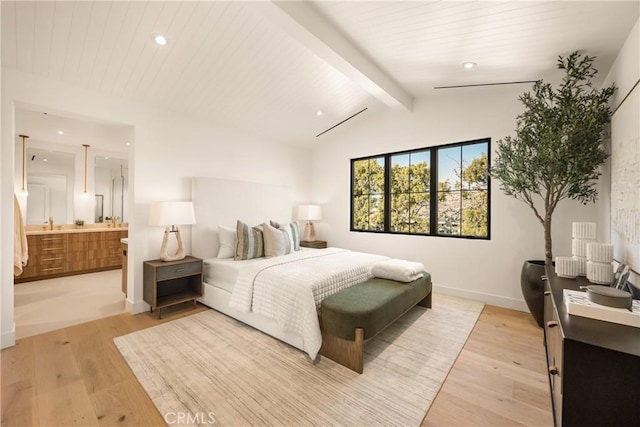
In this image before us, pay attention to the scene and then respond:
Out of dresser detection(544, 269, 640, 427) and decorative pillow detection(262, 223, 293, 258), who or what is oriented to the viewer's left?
the dresser

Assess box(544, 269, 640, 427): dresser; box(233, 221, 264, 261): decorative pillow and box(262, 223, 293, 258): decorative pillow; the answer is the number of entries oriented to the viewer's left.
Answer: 1

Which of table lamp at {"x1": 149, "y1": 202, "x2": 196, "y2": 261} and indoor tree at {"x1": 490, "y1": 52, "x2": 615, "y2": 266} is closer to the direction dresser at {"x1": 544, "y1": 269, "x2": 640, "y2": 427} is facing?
the table lamp

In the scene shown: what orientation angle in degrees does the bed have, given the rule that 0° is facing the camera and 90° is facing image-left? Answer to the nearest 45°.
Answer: approximately 315°

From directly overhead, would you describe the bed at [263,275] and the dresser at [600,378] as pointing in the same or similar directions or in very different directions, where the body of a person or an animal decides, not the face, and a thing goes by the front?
very different directions

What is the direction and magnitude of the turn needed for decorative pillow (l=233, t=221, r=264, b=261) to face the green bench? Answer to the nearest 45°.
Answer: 0° — it already faces it

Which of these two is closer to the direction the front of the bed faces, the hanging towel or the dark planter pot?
the dark planter pot

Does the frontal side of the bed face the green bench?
yes

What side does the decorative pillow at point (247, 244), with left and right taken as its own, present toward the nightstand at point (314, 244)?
left

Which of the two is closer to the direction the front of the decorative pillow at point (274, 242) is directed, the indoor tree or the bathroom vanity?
the indoor tree

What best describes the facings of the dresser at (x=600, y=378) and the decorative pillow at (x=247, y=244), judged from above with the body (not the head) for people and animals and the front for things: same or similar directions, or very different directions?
very different directions

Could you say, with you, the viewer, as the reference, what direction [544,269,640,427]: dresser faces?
facing to the left of the viewer

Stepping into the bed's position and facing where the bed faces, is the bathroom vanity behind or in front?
behind

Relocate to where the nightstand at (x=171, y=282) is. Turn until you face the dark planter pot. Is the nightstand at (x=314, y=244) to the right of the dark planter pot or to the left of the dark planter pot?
left

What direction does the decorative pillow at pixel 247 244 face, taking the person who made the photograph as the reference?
facing the viewer and to the right of the viewer

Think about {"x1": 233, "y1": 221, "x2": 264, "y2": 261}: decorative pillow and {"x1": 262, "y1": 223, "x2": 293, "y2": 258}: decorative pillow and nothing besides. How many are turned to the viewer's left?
0

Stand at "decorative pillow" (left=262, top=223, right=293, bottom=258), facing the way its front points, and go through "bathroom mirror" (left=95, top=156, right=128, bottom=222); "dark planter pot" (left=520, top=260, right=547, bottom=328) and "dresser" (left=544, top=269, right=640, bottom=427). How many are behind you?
1

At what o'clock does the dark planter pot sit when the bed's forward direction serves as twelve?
The dark planter pot is roughly at 11 o'clock from the bed.
